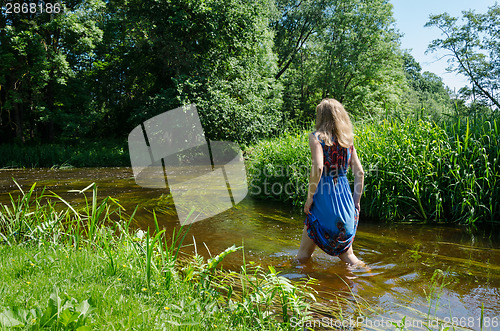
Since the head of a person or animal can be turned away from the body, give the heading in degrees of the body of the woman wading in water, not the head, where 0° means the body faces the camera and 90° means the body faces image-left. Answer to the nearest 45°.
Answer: approximately 180°

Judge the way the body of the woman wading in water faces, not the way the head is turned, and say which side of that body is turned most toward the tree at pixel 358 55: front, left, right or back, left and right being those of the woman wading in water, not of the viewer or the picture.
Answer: front

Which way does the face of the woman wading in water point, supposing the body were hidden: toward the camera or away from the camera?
away from the camera

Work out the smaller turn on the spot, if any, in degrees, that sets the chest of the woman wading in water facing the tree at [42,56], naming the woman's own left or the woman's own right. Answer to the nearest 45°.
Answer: approximately 45° to the woman's own left

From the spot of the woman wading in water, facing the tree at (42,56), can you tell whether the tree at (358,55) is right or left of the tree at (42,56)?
right
